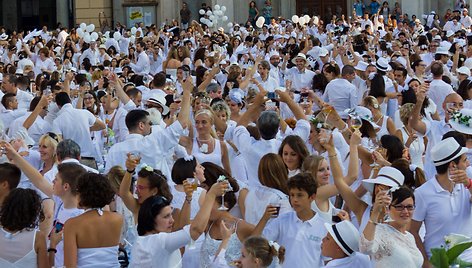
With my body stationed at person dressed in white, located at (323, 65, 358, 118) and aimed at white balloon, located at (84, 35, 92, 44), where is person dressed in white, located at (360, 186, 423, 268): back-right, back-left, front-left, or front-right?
back-left

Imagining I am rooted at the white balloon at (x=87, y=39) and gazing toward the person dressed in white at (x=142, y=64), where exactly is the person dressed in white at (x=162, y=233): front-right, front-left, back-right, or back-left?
front-right

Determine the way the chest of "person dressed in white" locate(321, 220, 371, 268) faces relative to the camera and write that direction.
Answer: to the viewer's left

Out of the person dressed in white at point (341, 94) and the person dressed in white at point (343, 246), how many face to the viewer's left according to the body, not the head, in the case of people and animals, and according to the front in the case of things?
1

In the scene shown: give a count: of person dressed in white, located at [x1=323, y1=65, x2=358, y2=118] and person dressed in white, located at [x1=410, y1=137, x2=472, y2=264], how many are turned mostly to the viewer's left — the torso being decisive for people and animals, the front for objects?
0

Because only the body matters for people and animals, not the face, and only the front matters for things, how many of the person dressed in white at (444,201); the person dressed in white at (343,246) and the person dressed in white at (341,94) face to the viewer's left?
1
